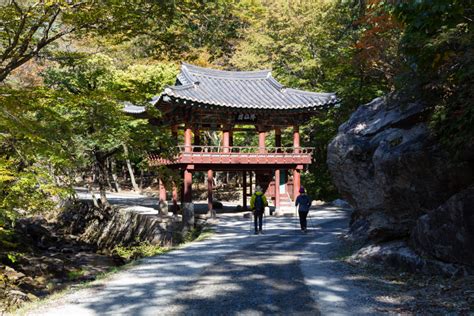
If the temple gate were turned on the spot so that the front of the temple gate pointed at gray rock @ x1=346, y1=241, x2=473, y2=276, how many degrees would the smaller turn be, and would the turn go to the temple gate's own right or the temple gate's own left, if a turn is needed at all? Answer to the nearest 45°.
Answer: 0° — it already faces it

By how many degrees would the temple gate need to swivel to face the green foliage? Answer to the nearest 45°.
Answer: approximately 45° to its right

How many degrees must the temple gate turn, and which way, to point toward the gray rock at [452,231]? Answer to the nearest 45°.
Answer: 0° — it already faces it

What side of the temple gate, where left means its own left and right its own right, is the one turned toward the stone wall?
right

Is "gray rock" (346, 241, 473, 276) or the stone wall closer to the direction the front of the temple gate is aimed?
the gray rock

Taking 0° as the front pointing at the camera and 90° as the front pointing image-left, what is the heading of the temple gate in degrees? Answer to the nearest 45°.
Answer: approximately 0°
